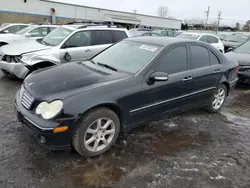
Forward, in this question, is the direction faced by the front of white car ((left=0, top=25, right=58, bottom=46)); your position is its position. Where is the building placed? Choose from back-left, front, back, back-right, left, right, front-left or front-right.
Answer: back-right

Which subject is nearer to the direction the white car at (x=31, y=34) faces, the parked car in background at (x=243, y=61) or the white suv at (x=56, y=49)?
the white suv

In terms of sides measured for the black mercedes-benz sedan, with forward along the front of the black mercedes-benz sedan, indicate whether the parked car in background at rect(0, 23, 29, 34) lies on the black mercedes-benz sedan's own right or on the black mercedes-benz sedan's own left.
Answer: on the black mercedes-benz sedan's own right

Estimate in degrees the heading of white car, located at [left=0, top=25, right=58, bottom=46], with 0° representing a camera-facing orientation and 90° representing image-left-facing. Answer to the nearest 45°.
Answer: approximately 45°

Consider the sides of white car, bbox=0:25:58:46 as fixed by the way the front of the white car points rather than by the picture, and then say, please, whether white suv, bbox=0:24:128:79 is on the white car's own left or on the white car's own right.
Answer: on the white car's own left

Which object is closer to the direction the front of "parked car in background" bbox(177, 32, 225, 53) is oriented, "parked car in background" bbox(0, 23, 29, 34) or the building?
the parked car in background

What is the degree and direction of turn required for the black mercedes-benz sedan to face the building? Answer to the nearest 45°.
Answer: approximately 135° to its right

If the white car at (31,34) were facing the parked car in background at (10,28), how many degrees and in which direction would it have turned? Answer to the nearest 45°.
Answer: approximately 90° to its right

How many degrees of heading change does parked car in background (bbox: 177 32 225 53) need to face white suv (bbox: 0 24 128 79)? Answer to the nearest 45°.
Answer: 0° — it already faces it
